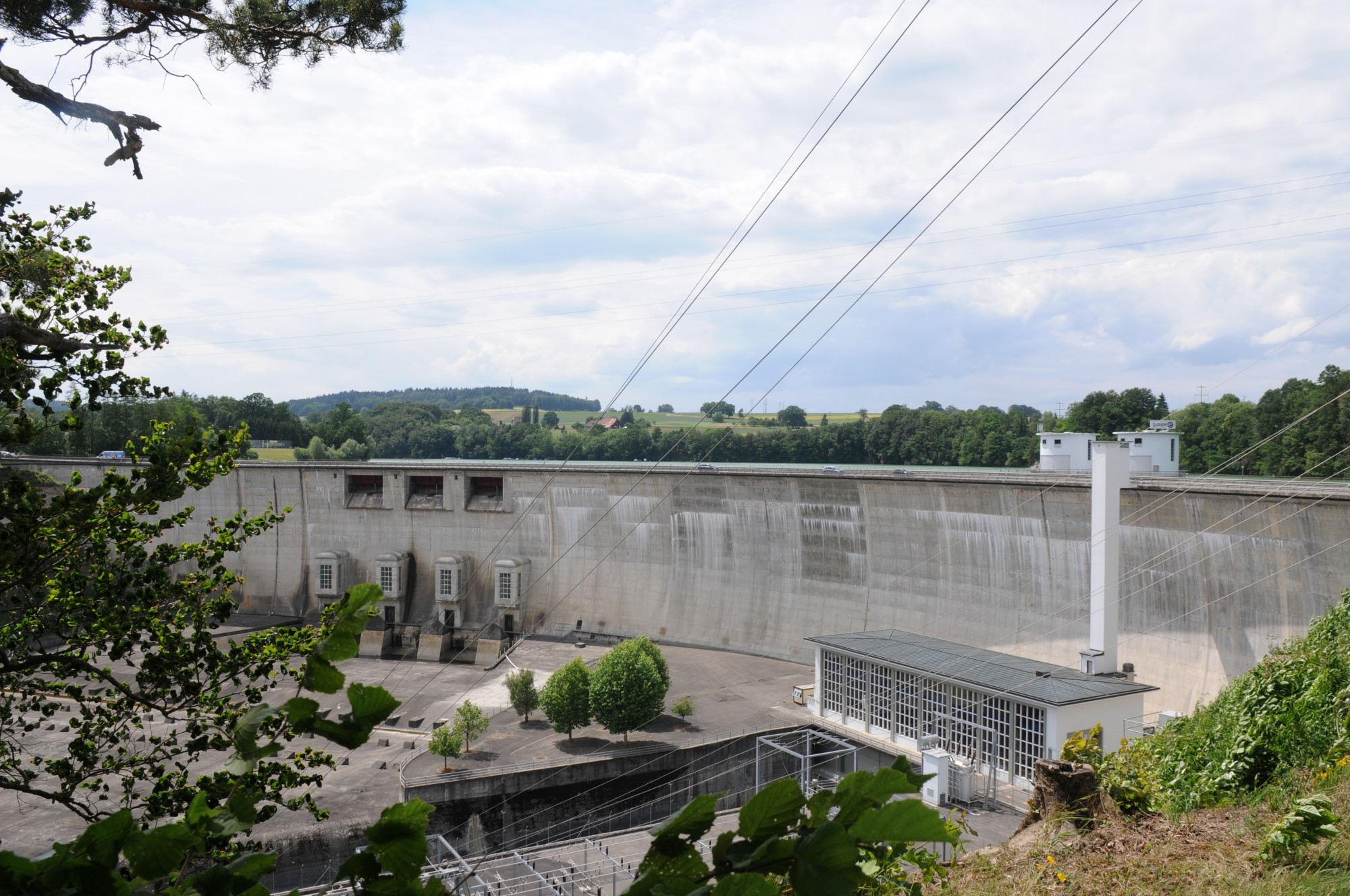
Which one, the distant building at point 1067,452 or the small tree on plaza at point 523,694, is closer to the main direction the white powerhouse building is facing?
the small tree on plaza

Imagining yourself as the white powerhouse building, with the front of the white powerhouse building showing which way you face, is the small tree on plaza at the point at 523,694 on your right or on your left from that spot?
on your right

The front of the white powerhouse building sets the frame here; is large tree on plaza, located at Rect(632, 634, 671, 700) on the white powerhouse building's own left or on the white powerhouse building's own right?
on the white powerhouse building's own right

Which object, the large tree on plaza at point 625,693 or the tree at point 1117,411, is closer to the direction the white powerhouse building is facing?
the large tree on plaza

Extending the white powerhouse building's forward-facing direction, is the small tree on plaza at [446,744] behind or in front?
in front

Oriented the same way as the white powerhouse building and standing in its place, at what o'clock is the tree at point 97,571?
The tree is roughly at 11 o'clock from the white powerhouse building.

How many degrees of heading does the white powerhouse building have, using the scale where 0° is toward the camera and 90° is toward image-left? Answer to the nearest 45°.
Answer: approximately 45°
